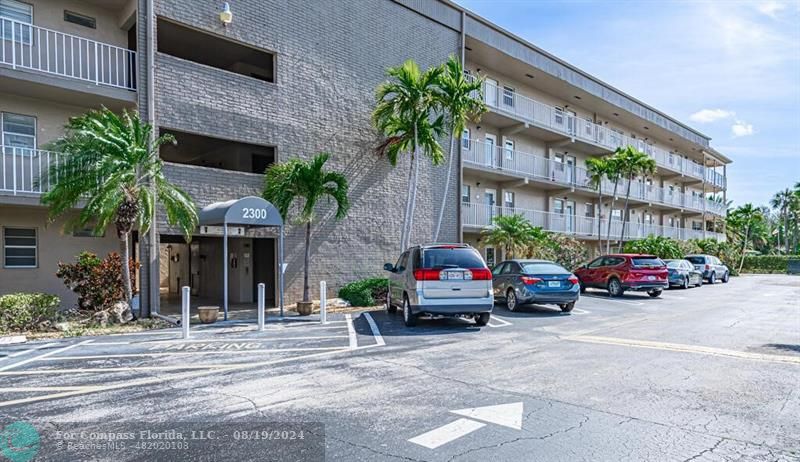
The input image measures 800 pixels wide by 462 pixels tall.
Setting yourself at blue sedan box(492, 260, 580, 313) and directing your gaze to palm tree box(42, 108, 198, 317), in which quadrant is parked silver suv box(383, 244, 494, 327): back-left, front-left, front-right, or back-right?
front-left

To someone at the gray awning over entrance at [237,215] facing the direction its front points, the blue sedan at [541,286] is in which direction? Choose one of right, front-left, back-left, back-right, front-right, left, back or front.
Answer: front-left

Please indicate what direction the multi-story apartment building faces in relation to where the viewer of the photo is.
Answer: facing the viewer and to the right of the viewer

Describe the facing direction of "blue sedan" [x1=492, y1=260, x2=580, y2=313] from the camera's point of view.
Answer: facing away from the viewer and to the left of the viewer

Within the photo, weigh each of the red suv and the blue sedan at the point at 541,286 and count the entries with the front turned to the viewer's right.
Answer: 0

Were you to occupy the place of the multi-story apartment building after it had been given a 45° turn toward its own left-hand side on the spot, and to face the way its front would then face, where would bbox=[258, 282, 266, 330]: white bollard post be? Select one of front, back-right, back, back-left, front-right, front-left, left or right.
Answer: right

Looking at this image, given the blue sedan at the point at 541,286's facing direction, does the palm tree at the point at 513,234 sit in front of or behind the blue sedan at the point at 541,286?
in front

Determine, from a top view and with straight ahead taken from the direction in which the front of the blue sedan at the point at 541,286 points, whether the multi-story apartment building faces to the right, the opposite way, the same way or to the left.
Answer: the opposite way

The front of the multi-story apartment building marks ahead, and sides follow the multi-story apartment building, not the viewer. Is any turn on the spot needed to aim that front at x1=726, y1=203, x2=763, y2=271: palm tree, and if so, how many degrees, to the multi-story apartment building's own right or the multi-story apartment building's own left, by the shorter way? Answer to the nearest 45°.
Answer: approximately 90° to the multi-story apartment building's own left

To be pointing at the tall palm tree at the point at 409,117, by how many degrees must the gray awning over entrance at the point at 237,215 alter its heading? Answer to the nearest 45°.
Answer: approximately 90° to its left

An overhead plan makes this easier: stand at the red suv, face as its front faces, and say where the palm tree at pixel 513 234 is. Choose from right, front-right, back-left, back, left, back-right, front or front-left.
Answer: front-left

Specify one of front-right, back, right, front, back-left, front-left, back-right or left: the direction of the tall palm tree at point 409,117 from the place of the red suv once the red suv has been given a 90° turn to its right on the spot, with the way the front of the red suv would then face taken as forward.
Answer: back

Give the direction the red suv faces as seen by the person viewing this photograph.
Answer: facing away from the viewer and to the left of the viewer
